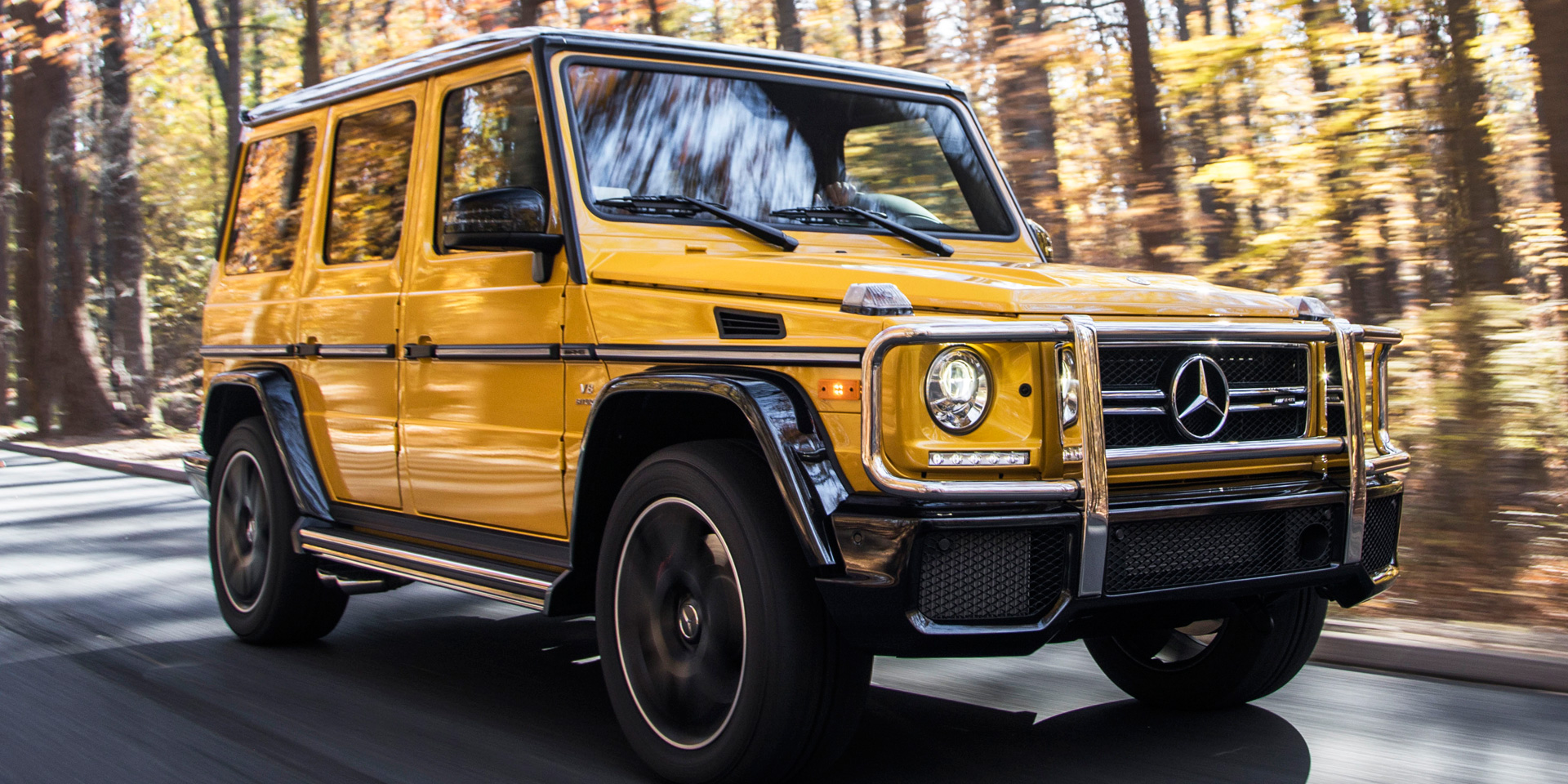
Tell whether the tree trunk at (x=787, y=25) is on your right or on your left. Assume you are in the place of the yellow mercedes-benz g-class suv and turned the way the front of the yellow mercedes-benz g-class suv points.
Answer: on your left

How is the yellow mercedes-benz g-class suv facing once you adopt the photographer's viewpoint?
facing the viewer and to the right of the viewer

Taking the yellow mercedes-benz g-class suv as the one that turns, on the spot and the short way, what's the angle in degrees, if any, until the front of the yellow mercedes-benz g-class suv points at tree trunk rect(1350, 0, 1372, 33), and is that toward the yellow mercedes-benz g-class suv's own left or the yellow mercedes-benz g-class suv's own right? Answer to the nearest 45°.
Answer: approximately 90° to the yellow mercedes-benz g-class suv's own left

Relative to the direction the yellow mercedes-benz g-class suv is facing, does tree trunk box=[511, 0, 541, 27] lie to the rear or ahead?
to the rear

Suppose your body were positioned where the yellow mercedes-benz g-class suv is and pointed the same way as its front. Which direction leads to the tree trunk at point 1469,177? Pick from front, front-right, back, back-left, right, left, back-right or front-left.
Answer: left

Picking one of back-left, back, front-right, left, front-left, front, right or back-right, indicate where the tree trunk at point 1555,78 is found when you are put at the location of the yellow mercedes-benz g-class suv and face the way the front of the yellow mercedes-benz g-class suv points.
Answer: left

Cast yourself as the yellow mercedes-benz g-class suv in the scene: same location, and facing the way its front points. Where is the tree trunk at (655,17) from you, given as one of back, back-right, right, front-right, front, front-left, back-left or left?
back-left

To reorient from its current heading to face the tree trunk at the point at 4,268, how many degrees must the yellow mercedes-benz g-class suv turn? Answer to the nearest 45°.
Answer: approximately 180°

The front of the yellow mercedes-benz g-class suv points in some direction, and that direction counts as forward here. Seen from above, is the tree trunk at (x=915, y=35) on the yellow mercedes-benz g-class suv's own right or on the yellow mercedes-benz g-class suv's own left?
on the yellow mercedes-benz g-class suv's own left

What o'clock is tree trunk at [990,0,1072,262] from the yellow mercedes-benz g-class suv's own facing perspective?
The tree trunk is roughly at 8 o'clock from the yellow mercedes-benz g-class suv.

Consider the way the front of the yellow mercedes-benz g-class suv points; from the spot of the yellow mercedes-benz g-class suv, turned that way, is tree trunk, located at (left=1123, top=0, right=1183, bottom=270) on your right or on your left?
on your left

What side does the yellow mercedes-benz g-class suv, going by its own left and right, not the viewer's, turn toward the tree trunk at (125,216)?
back

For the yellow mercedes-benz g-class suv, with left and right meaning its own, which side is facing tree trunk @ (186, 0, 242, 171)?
back
